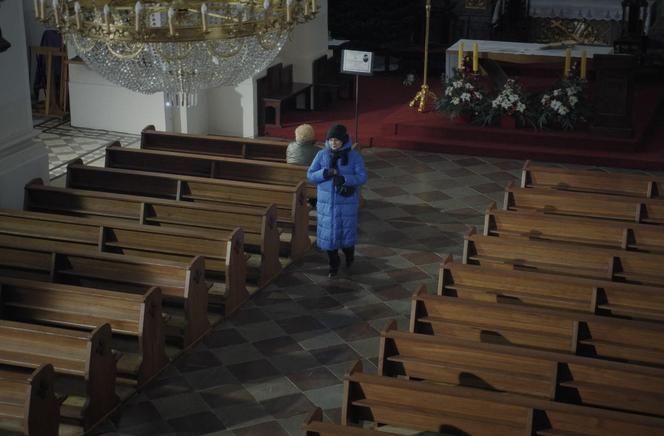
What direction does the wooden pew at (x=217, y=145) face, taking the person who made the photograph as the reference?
facing away from the viewer and to the right of the viewer

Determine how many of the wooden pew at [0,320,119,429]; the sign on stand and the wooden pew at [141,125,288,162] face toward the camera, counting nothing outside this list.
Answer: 1

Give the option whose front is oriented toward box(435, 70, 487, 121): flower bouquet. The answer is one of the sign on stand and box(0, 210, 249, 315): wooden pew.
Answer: the wooden pew

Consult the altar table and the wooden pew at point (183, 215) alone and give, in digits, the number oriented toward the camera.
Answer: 1

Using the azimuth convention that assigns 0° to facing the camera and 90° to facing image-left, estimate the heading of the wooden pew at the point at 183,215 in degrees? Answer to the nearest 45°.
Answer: approximately 225°

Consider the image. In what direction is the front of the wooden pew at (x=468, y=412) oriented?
away from the camera

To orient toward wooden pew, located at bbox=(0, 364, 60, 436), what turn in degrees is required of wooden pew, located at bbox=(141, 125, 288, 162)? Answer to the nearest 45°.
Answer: approximately 135° to its right

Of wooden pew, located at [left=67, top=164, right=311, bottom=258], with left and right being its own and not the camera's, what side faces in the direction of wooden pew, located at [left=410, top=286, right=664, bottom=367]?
right

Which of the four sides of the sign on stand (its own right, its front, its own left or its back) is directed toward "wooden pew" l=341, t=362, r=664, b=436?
front

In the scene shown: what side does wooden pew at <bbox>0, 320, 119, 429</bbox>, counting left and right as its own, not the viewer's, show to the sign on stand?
front

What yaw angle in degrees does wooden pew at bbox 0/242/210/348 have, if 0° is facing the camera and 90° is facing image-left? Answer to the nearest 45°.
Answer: approximately 225°

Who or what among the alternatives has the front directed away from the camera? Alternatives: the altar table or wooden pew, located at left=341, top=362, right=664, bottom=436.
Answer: the wooden pew

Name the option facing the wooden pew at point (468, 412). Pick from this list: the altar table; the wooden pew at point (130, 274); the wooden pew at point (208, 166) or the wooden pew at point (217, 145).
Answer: the altar table

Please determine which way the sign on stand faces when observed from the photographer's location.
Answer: facing the viewer

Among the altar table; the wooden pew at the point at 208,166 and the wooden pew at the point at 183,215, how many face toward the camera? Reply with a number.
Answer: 1

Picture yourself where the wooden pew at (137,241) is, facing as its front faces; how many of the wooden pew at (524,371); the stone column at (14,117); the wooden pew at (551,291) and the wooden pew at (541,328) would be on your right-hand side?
3

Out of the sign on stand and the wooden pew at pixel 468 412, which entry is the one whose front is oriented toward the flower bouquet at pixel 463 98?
the wooden pew

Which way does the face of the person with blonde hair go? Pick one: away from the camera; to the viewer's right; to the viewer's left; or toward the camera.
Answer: away from the camera

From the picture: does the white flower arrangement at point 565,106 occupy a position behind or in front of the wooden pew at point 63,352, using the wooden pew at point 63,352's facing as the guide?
in front
